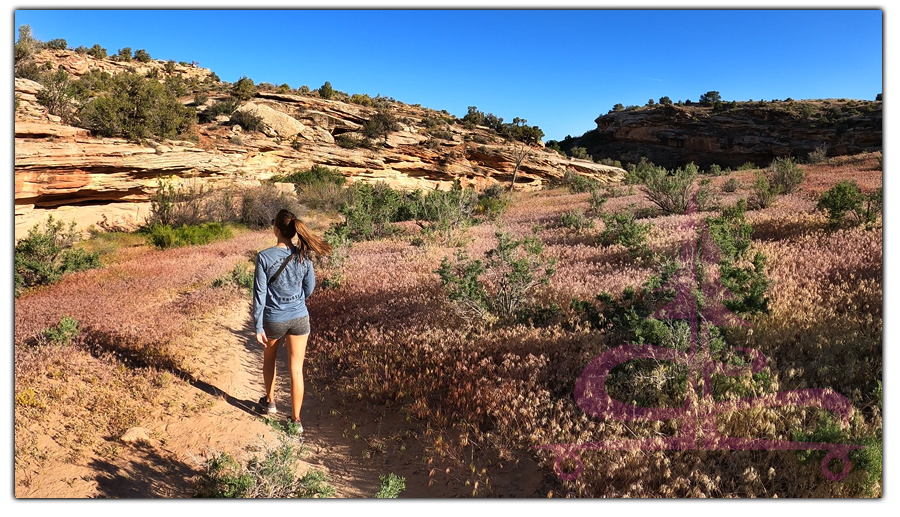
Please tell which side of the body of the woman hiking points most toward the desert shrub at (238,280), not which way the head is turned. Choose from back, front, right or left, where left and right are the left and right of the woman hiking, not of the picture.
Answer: front

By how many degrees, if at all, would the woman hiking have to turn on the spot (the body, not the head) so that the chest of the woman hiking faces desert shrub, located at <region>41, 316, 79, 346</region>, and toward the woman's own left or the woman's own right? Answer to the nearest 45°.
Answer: approximately 45° to the woman's own left

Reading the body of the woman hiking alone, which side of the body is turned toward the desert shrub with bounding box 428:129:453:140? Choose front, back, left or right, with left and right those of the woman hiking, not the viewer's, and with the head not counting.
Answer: front

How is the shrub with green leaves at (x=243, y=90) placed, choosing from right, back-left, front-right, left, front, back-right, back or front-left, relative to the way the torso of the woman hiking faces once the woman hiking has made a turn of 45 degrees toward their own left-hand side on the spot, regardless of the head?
front-right

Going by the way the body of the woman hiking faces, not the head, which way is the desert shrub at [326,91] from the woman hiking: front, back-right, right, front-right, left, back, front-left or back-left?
front

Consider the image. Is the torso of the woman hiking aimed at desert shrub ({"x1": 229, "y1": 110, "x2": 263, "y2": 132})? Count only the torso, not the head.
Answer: yes

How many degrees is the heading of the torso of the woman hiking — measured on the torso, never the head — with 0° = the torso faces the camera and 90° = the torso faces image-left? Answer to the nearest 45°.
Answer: approximately 180°

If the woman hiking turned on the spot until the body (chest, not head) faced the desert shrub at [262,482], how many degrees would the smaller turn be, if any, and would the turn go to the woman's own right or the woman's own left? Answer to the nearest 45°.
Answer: approximately 180°

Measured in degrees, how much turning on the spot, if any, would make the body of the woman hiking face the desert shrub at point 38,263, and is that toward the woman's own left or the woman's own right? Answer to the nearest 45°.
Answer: approximately 45° to the woman's own left

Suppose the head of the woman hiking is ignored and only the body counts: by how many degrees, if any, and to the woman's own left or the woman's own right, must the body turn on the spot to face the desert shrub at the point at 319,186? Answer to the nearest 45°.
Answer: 0° — they already face it

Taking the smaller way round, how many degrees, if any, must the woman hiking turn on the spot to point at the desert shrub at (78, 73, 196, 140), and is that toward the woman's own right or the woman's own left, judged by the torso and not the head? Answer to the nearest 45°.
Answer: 0° — they already face it
